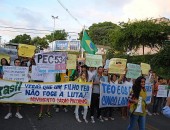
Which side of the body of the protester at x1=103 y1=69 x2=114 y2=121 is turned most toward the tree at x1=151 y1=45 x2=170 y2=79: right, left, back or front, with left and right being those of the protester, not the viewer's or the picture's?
back

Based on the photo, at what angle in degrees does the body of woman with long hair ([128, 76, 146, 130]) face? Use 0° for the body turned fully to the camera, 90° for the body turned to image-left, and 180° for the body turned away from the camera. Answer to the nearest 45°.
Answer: approximately 315°

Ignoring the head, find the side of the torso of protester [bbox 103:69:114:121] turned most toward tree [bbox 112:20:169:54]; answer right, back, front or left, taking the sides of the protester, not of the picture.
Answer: back

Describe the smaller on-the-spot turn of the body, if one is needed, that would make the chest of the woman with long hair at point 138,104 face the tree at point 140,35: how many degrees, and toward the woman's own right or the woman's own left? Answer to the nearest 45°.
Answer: approximately 135° to the woman's own left

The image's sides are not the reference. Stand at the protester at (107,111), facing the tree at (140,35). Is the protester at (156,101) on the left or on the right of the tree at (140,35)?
right

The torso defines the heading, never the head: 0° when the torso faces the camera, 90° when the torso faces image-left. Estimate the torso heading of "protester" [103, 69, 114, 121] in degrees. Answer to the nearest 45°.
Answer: approximately 0°
